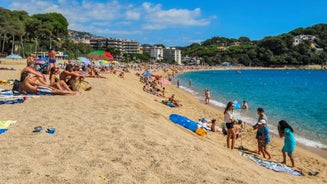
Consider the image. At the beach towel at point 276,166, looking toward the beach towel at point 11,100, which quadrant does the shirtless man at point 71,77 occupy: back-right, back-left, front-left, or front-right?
front-right

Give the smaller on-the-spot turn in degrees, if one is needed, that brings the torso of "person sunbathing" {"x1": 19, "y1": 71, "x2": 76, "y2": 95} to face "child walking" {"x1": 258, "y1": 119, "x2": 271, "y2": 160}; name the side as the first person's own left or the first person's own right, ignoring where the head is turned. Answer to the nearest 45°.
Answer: approximately 45° to the first person's own right

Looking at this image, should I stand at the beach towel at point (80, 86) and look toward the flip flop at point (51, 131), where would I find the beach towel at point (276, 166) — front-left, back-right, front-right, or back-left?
front-left

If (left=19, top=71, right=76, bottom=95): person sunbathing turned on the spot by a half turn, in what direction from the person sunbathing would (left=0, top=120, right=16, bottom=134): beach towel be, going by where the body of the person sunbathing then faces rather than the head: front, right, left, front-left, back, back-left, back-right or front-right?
left

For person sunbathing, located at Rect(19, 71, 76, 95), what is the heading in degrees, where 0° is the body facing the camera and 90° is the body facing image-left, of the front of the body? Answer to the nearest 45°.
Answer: approximately 270°

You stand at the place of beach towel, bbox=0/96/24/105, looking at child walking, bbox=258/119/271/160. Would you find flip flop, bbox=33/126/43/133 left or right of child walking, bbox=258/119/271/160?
right

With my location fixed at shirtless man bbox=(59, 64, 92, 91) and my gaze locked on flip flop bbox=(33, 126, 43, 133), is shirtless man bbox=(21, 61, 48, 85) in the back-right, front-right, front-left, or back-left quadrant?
back-right

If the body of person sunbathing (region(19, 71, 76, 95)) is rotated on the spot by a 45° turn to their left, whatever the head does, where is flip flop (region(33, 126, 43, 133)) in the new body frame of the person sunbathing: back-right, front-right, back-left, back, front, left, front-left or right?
back-right

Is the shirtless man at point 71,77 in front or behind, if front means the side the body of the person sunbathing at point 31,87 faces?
in front

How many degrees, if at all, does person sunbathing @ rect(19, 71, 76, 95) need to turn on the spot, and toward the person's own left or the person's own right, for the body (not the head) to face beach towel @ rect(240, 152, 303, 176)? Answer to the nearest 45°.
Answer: approximately 45° to the person's own right

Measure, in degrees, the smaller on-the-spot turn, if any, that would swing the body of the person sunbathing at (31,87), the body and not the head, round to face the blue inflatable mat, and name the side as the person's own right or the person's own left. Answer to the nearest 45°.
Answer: approximately 45° to the person's own right

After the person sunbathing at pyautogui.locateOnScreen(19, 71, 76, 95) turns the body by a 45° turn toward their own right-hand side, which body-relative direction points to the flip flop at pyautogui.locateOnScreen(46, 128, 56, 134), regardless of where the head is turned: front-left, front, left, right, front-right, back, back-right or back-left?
front-right

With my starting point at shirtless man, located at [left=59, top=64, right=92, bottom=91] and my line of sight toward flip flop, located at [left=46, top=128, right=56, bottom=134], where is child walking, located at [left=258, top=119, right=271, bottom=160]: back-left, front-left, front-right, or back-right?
front-left
